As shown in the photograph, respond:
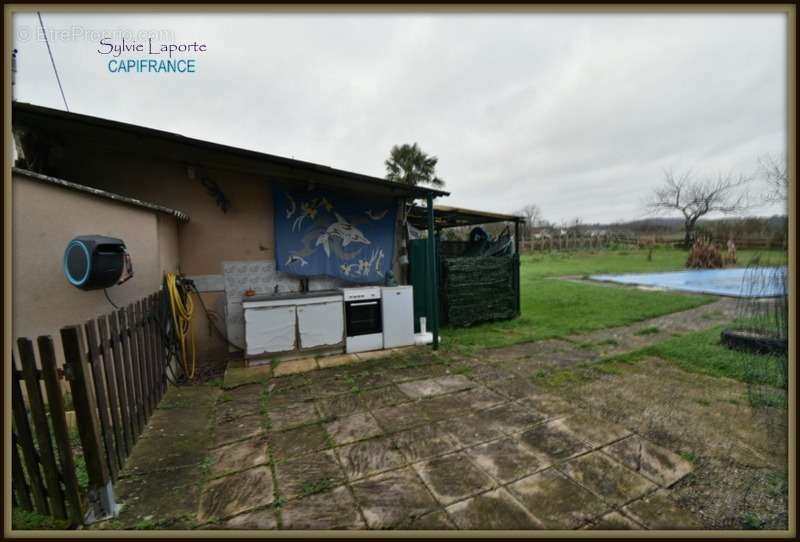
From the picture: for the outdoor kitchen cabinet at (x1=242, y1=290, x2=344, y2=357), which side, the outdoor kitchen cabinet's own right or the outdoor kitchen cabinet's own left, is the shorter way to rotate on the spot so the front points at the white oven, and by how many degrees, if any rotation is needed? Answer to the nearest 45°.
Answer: approximately 90° to the outdoor kitchen cabinet's own left

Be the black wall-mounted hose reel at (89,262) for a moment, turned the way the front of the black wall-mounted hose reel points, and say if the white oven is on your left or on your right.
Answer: on your left

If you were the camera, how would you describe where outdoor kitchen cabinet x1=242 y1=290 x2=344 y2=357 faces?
facing the viewer

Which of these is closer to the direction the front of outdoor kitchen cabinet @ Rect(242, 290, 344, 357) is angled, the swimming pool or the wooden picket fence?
the wooden picket fence

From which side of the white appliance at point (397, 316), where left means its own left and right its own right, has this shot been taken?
front

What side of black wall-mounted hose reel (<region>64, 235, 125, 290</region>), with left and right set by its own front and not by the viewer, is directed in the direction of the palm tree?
left

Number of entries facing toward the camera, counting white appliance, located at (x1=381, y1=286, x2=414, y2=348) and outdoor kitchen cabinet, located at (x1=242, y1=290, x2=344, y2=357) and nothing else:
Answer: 2

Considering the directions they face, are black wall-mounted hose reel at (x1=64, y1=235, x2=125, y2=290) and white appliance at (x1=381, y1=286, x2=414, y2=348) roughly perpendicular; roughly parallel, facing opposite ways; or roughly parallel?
roughly perpendicular

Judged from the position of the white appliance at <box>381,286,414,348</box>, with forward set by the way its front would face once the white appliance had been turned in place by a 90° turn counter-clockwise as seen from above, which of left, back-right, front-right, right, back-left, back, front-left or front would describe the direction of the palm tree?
left

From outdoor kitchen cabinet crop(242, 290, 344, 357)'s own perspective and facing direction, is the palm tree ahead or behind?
behind

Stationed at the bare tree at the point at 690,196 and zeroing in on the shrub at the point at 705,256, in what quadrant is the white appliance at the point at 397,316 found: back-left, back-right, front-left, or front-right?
front-right

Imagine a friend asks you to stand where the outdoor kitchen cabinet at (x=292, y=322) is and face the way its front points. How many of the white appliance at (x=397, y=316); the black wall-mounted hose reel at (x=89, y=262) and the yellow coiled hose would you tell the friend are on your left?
1

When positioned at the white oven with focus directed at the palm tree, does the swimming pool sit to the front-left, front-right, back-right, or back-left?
front-right

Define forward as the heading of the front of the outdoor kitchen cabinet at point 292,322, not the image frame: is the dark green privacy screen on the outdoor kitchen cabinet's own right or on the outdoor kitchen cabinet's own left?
on the outdoor kitchen cabinet's own left
